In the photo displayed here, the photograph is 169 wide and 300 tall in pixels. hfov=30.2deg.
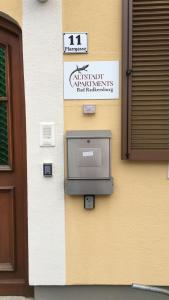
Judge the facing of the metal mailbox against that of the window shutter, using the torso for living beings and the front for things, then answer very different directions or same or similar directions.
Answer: same or similar directions

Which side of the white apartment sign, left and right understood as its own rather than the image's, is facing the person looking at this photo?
front

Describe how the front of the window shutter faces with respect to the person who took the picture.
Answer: facing the viewer

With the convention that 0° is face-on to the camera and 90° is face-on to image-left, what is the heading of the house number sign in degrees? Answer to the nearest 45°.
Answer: approximately 0°

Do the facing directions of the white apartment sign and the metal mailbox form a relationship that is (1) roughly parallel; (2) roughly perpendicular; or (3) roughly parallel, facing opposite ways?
roughly parallel

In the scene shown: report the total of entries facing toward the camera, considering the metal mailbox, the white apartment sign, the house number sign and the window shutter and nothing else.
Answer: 4

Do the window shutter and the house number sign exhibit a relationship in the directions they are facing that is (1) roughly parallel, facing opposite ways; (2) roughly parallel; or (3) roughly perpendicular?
roughly parallel

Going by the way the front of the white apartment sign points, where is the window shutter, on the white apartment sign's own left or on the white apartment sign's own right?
on the white apartment sign's own left

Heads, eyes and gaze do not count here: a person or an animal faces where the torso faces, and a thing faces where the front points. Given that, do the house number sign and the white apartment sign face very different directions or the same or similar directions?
same or similar directions

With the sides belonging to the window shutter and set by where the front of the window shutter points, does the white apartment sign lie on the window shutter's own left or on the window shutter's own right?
on the window shutter's own right

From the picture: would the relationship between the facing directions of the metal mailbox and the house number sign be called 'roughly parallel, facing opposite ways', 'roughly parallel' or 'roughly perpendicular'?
roughly parallel

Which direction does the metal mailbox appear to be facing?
toward the camera
